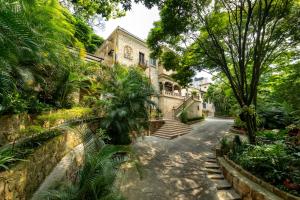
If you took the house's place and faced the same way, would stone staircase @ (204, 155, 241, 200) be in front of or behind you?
in front

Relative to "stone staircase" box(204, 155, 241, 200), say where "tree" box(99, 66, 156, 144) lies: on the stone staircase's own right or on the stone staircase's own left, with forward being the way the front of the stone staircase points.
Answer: on the stone staircase's own right

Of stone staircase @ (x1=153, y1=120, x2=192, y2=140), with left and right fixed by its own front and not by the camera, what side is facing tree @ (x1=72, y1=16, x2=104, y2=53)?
right

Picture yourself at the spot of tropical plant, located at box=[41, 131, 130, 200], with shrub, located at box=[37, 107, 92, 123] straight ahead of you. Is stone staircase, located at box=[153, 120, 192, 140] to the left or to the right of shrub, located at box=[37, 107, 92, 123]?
right

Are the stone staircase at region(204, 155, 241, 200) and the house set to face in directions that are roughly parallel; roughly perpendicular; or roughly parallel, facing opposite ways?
roughly perpendicular

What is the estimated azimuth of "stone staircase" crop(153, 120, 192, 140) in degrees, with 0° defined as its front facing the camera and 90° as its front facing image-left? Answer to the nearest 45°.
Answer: approximately 0°
